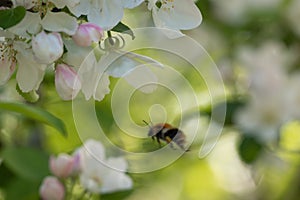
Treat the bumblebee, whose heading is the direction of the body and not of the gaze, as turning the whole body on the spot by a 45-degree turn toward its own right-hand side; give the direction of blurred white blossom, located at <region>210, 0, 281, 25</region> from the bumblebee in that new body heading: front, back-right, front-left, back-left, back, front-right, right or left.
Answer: front-right

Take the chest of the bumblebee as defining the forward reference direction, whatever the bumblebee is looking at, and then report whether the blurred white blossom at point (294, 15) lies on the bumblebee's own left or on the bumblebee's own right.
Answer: on the bumblebee's own right

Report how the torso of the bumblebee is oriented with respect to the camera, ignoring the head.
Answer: to the viewer's left

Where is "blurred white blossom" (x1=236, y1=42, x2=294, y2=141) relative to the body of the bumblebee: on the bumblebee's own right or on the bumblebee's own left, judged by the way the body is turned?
on the bumblebee's own right
